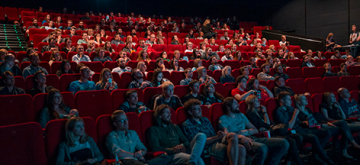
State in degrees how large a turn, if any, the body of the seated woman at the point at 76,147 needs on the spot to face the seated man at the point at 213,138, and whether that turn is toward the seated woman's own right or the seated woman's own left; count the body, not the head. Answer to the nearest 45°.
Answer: approximately 45° to the seated woman's own left

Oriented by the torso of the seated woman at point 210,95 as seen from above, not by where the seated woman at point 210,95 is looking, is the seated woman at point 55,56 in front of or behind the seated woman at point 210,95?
behind

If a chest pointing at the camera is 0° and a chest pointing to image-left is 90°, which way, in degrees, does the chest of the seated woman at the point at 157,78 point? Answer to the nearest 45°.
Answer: approximately 315°

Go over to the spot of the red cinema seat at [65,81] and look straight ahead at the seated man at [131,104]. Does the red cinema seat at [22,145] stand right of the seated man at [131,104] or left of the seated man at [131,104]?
right

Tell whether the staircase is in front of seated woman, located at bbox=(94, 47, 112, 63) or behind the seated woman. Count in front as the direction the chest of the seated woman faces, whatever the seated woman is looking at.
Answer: behind

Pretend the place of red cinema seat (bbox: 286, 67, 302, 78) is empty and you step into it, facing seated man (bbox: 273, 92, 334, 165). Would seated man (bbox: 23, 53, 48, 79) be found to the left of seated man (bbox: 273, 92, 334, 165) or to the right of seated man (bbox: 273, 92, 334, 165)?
right

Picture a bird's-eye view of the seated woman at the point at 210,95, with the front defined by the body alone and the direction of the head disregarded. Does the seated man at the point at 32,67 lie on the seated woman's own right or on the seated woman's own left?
on the seated woman's own right

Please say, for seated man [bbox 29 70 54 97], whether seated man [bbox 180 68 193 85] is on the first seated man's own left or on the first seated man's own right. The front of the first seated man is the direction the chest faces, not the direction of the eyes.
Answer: on the first seated man's own left

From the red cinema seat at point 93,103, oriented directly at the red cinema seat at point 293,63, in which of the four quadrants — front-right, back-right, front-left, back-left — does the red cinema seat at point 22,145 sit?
back-right

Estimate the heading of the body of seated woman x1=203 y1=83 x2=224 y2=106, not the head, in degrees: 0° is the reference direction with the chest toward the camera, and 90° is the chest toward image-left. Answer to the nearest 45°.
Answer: approximately 315°

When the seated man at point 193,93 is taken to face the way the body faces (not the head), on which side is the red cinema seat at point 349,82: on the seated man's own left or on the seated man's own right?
on the seated man's own left

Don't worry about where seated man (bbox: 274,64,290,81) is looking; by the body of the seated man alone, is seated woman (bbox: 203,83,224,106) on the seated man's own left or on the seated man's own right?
on the seated man's own right

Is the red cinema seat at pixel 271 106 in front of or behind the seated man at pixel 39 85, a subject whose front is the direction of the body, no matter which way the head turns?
in front

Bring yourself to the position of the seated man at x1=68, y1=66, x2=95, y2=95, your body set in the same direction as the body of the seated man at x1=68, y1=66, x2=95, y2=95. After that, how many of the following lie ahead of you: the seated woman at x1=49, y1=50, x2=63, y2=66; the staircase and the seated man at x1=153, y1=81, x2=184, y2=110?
1

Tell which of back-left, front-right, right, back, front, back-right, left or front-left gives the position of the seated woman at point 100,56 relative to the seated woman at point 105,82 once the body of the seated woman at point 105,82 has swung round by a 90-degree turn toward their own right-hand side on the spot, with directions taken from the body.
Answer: back-right
